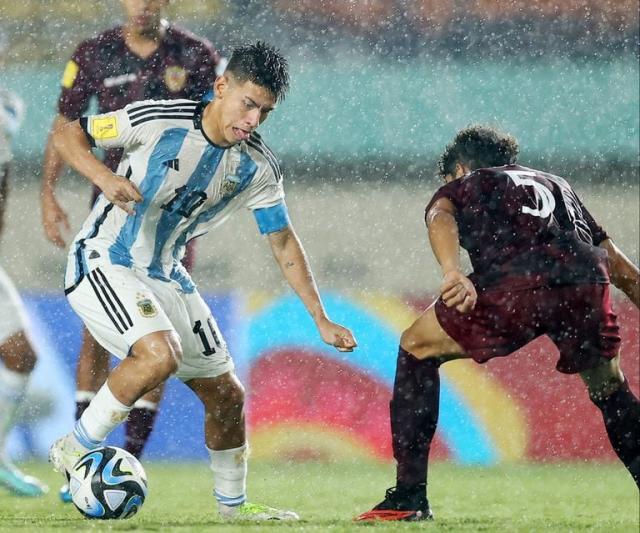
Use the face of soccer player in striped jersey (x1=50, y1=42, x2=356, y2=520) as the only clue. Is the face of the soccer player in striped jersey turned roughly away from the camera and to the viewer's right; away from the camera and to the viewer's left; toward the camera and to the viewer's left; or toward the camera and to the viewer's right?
toward the camera and to the viewer's right

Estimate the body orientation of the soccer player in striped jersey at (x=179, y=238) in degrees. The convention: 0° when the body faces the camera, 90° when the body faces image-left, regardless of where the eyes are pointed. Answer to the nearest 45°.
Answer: approximately 315°

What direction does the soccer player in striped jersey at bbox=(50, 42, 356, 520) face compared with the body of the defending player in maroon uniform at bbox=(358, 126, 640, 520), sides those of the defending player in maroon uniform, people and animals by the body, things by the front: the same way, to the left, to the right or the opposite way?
the opposite way

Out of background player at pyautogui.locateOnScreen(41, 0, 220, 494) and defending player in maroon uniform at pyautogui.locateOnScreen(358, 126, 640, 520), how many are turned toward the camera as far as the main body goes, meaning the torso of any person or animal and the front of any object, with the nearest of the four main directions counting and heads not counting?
1

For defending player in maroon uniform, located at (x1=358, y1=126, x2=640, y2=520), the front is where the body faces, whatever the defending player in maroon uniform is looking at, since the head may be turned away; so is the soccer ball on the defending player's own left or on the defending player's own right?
on the defending player's own left

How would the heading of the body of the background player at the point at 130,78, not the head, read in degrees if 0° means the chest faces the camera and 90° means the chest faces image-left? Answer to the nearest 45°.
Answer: approximately 0°

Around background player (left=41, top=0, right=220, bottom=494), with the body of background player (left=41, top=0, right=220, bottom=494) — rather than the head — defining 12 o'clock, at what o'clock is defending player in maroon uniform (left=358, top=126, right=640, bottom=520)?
defending player in maroon uniform (left=358, top=126, right=640, bottom=520) is roughly at 10 o'clock from background player (left=41, top=0, right=220, bottom=494).

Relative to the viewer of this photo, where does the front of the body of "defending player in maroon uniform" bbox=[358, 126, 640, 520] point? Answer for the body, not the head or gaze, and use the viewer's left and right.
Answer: facing away from the viewer and to the left of the viewer

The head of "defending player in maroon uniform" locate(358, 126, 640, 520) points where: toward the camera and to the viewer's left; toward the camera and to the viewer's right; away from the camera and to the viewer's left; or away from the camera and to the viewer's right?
away from the camera and to the viewer's left
